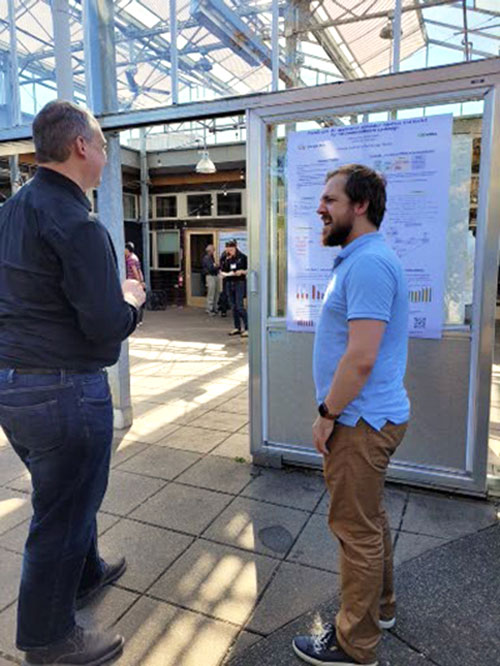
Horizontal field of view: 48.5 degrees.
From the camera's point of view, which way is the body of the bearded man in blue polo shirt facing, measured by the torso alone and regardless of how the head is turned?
to the viewer's left

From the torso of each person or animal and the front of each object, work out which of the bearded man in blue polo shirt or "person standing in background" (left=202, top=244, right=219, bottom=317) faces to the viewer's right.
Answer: the person standing in background

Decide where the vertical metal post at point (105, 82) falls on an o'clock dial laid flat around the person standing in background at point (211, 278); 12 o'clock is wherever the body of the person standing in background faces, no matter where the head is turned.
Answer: The vertical metal post is roughly at 3 o'clock from the person standing in background.

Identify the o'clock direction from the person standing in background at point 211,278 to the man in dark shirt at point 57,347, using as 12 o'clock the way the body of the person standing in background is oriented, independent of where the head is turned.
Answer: The man in dark shirt is roughly at 3 o'clock from the person standing in background.

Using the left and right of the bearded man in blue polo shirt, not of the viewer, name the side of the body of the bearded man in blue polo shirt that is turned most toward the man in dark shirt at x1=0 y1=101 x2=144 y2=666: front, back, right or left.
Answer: front

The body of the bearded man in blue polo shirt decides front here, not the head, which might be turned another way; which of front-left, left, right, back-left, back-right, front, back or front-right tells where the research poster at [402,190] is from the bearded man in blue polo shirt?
right

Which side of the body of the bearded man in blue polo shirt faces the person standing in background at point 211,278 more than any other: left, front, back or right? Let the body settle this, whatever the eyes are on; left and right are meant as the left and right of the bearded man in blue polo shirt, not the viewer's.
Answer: right

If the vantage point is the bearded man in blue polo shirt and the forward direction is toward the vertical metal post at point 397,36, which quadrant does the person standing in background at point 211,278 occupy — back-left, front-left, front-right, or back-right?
front-left

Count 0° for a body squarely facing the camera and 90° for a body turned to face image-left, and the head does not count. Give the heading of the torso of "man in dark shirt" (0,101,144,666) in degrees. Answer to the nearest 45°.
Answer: approximately 225°

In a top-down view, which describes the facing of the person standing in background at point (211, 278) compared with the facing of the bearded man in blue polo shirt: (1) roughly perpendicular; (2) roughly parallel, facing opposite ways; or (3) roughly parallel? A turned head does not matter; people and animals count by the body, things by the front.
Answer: roughly parallel, facing opposite ways

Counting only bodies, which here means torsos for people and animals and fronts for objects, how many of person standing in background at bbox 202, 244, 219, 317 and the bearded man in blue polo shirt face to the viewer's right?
1

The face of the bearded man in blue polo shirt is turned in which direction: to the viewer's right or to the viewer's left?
to the viewer's left

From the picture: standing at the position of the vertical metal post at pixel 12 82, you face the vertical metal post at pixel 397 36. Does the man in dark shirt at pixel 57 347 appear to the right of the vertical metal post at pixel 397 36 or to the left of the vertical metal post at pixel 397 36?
right

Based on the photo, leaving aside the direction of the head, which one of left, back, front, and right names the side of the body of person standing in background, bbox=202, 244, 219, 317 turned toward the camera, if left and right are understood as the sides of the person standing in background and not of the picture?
right
